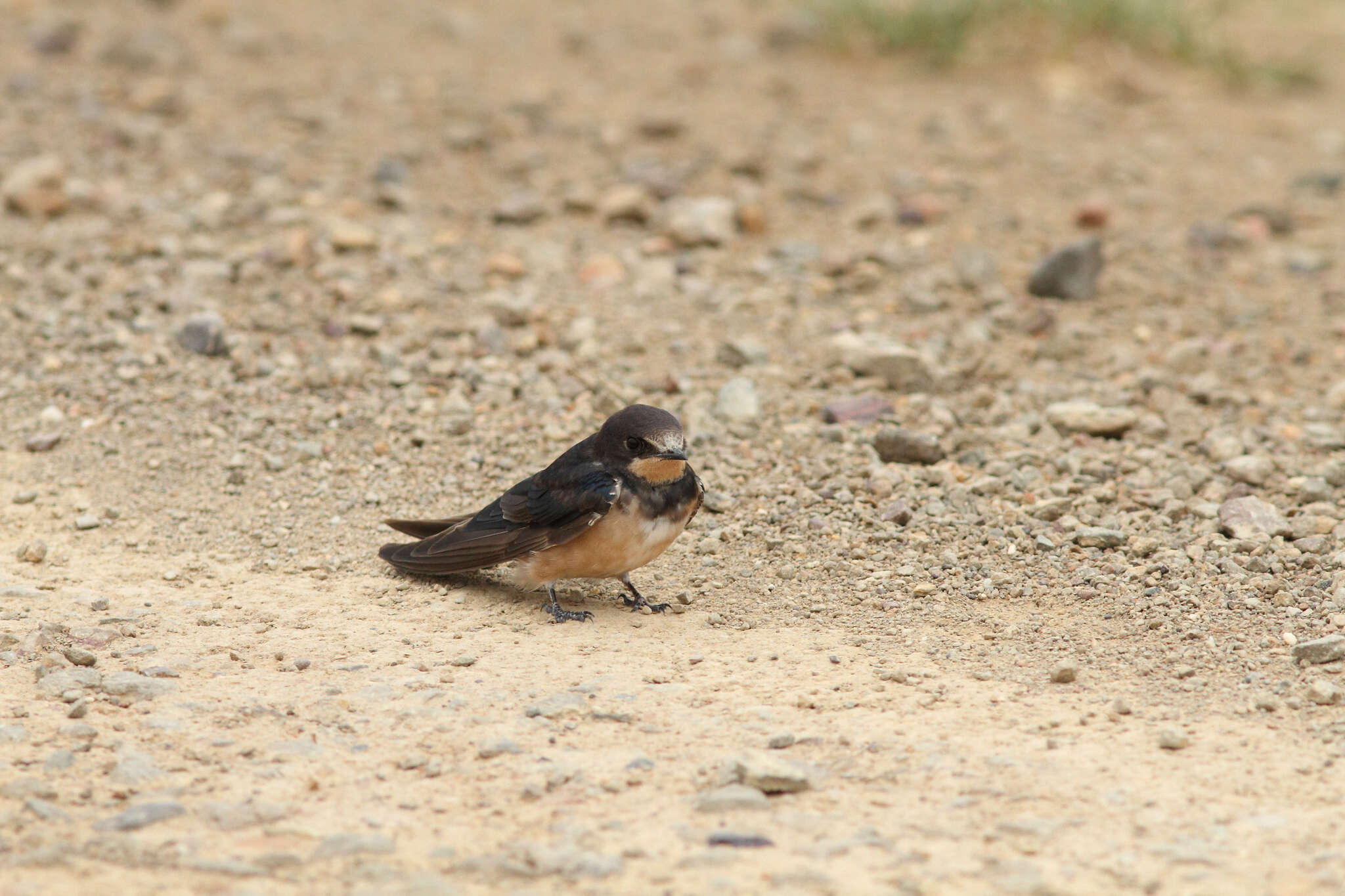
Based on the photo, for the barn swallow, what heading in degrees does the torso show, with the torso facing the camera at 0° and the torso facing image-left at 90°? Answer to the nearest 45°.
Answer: approximately 315°

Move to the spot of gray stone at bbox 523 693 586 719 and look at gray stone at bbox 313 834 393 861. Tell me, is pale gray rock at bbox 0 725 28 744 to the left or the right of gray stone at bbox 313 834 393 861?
right

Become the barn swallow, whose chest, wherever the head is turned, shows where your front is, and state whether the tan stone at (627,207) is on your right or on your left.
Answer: on your left

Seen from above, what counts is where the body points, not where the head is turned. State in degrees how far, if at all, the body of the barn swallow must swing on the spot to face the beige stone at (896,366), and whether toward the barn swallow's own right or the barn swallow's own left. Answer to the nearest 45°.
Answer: approximately 90° to the barn swallow's own left

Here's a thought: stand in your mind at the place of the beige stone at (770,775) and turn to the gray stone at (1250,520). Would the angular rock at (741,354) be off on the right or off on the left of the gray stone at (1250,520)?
left
